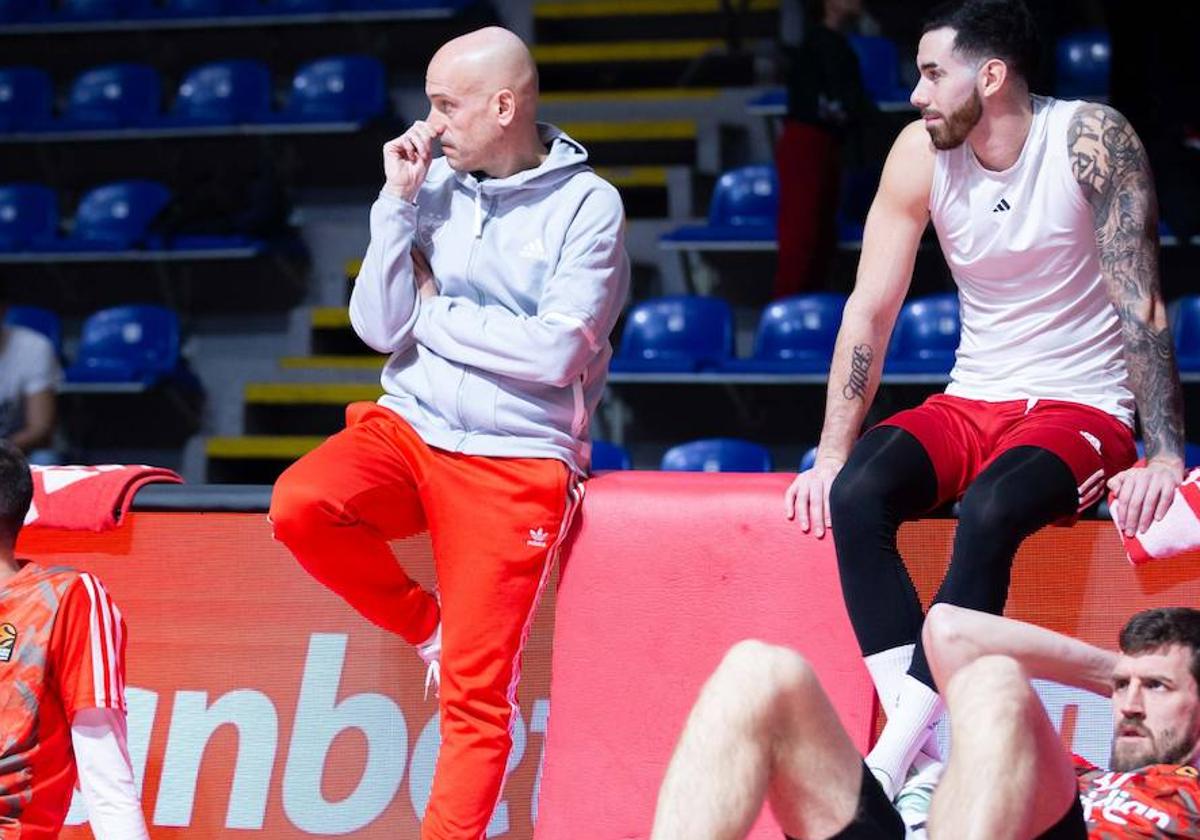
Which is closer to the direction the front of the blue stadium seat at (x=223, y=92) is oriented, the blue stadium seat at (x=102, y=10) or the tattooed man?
the tattooed man

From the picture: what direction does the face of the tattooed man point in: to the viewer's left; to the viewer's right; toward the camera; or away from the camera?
to the viewer's left

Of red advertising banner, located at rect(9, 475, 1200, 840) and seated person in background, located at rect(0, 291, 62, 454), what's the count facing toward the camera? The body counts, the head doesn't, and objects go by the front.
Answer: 2

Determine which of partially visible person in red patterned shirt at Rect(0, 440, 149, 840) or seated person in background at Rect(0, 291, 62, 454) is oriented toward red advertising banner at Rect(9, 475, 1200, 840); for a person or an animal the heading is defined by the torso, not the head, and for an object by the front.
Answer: seated person in background at Rect(0, 291, 62, 454)

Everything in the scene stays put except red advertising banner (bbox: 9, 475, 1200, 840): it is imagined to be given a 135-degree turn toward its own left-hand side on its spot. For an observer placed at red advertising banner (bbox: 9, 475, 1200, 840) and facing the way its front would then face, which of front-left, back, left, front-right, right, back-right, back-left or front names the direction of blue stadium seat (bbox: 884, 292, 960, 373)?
front

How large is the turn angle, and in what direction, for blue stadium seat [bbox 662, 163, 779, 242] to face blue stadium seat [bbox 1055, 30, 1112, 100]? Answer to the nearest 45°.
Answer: approximately 135° to its left

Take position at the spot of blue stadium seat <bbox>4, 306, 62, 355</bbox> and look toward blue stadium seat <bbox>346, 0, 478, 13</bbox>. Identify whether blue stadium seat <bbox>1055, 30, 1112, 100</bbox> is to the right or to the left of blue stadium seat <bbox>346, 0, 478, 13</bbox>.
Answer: right

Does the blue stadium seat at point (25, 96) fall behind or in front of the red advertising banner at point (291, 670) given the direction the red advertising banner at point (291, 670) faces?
behind

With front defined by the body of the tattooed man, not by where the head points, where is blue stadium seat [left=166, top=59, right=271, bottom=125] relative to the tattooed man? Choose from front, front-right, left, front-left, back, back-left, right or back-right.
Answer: right

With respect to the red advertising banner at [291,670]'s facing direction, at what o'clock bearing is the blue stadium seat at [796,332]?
The blue stadium seat is roughly at 7 o'clock from the red advertising banner.
